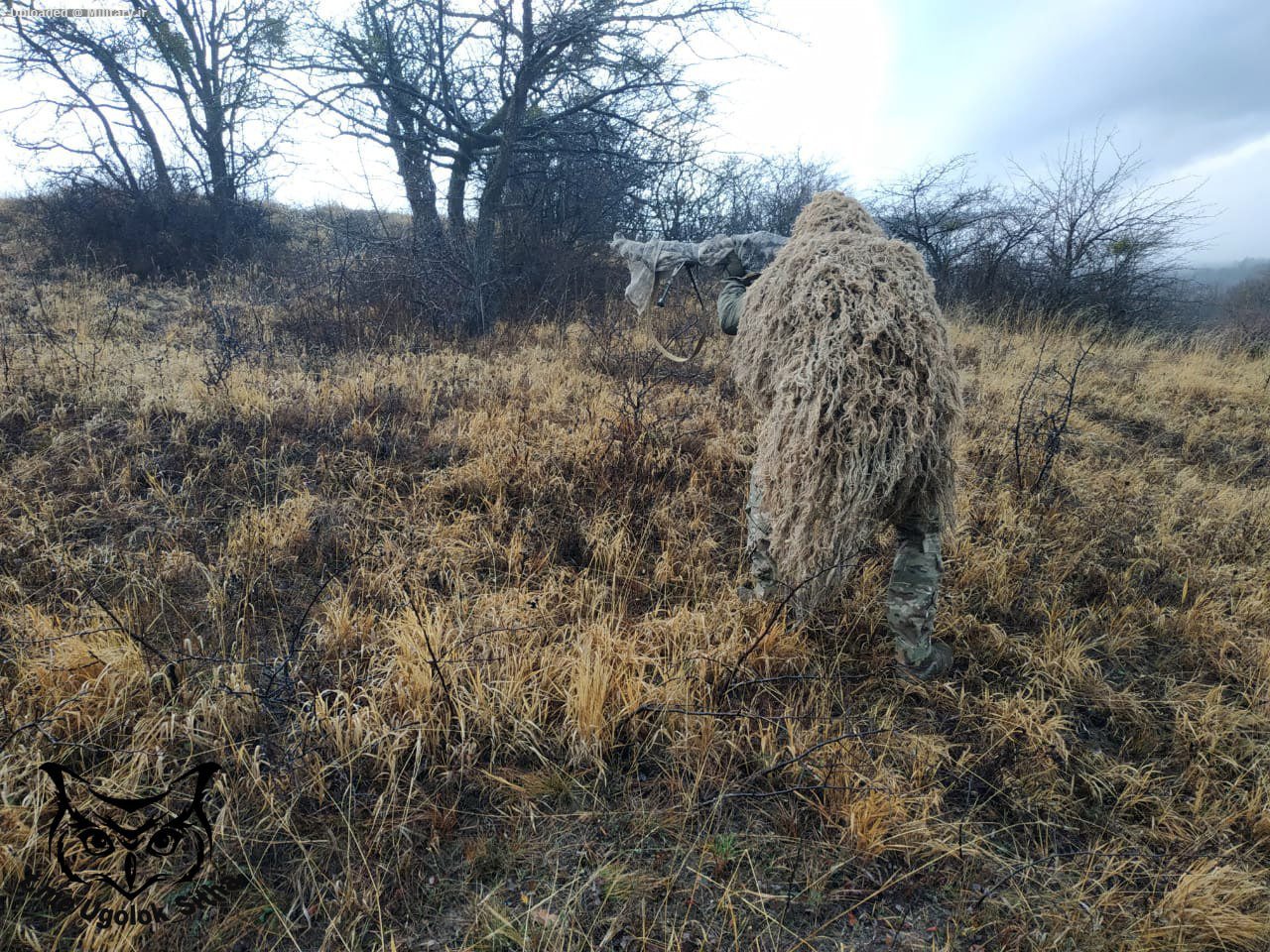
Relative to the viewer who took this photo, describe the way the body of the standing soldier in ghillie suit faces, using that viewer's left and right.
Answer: facing away from the viewer and to the left of the viewer
